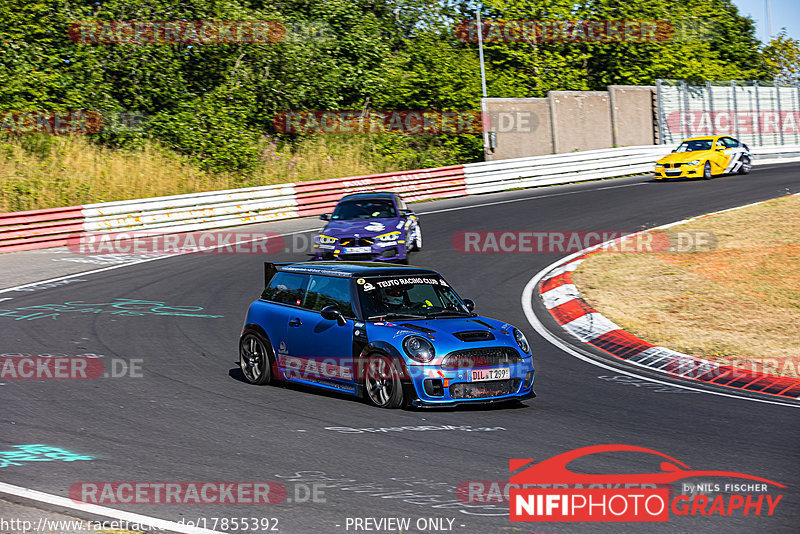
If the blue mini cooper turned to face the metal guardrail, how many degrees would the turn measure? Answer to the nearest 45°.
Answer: approximately 135° to its left

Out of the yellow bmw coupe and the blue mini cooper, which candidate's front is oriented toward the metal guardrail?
the yellow bmw coupe

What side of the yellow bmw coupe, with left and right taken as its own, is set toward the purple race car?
front

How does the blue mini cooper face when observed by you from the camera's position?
facing the viewer and to the right of the viewer

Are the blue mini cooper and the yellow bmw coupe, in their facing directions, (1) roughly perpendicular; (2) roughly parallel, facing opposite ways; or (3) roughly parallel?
roughly perpendicular

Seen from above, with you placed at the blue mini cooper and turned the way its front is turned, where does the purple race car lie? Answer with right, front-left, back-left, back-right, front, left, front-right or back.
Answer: back-left

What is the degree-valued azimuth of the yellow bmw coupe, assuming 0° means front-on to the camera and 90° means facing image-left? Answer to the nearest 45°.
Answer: approximately 45°

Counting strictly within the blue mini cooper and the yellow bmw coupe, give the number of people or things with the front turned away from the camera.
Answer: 0

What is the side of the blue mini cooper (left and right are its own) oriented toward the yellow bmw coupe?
left

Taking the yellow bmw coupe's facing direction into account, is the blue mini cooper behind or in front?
in front
